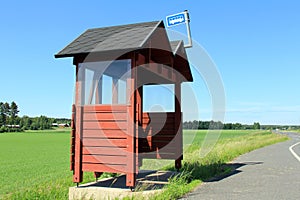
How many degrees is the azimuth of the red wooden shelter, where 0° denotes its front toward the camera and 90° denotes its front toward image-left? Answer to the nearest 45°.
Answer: approximately 315°
